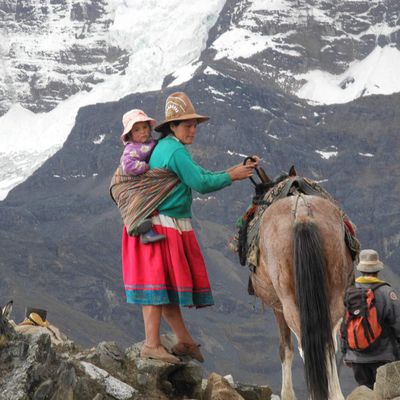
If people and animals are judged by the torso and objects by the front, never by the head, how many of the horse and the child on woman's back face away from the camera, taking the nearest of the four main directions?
1

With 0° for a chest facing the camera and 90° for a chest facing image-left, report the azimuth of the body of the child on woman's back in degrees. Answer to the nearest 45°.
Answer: approximately 270°

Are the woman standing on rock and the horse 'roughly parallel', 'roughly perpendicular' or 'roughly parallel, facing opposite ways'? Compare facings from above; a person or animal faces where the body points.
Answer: roughly perpendicular

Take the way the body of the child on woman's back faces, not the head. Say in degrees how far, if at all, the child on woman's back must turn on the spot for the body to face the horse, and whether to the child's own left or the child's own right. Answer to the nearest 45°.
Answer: approximately 45° to the child's own right

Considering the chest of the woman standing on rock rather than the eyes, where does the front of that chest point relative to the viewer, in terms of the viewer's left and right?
facing to the right of the viewer

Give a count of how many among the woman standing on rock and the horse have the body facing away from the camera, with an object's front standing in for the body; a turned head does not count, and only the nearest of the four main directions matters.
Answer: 1

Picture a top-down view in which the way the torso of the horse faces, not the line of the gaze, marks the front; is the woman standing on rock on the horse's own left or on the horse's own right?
on the horse's own left

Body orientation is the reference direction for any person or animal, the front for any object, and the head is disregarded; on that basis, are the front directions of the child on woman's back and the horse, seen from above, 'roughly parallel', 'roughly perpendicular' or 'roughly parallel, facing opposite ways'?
roughly perpendicular

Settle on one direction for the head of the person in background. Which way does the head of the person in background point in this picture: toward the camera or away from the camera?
away from the camera

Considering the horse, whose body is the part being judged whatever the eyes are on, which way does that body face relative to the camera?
away from the camera
